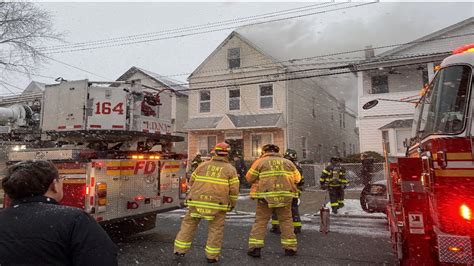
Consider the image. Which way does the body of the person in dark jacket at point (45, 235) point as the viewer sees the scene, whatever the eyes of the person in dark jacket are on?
away from the camera

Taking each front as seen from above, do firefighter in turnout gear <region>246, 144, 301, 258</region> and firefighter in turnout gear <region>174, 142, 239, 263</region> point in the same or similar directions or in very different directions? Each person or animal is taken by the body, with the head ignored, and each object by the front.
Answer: same or similar directions

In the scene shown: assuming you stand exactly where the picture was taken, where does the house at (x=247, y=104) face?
facing the viewer and to the left of the viewer

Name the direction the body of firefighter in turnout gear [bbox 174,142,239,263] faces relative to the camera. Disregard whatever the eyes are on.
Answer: away from the camera

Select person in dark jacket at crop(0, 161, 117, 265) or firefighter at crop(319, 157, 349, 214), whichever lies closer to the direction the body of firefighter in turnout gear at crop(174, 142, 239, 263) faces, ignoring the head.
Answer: the firefighter

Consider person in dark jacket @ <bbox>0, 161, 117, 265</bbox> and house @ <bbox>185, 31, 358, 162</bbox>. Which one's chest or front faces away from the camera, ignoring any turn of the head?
the person in dark jacket

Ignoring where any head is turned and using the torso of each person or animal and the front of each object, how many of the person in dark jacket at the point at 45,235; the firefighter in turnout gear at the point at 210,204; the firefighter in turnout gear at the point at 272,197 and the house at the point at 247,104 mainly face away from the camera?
3

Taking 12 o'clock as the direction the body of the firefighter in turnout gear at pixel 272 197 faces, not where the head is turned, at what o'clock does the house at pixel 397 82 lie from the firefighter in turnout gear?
The house is roughly at 1 o'clock from the firefighter in turnout gear.

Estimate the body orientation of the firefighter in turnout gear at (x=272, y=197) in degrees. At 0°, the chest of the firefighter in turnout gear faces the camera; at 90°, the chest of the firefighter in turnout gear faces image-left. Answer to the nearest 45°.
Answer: approximately 180°

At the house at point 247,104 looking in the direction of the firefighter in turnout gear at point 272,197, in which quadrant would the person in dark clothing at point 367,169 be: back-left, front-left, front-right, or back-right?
front-left
